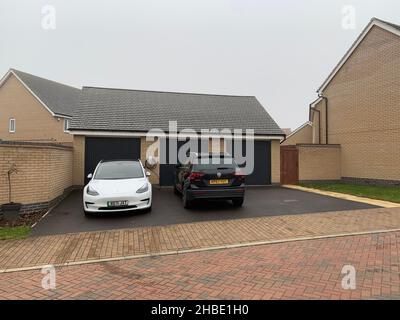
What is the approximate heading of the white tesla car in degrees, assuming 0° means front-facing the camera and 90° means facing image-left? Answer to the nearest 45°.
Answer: approximately 0°

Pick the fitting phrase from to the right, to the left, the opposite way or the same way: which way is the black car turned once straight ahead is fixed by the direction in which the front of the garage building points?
the opposite way

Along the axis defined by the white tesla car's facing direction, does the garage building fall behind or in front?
behind

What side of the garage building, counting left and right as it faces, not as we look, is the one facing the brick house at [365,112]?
left

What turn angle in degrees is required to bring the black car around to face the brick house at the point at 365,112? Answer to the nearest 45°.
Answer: approximately 45° to its right

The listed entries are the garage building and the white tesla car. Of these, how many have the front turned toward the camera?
2

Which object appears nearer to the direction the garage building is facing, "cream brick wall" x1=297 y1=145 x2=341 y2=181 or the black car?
the black car

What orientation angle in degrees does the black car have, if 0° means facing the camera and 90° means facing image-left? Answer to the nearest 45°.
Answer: approximately 180°

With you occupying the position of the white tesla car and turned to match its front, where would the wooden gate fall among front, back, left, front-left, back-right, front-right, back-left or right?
back-left

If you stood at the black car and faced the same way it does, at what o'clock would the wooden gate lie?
The wooden gate is roughly at 1 o'clock from the black car.
